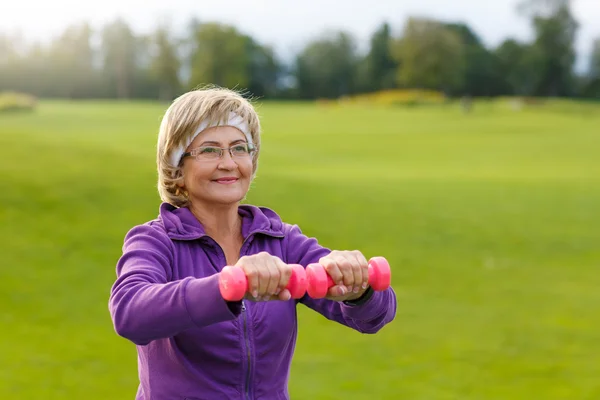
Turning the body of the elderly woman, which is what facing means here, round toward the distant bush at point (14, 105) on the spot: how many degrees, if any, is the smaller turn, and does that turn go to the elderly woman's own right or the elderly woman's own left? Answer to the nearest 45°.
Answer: approximately 135° to the elderly woman's own left

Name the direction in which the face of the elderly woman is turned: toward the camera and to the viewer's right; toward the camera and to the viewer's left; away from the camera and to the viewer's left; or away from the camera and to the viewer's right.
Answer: toward the camera and to the viewer's right

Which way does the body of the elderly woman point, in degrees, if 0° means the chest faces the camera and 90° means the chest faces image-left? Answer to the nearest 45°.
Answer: approximately 315°
